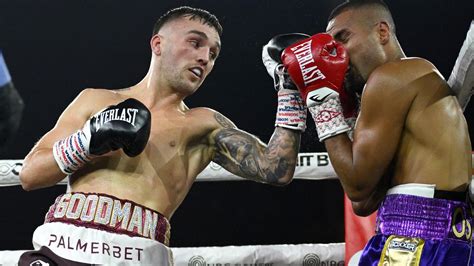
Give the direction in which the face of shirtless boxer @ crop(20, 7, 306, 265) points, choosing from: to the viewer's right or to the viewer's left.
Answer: to the viewer's right

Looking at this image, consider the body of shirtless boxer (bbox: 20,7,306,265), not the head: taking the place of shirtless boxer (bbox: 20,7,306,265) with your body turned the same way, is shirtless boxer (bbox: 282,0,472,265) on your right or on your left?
on your left

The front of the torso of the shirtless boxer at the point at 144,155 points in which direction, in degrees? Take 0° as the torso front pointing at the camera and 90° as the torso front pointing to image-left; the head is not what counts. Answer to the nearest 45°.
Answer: approximately 0°
